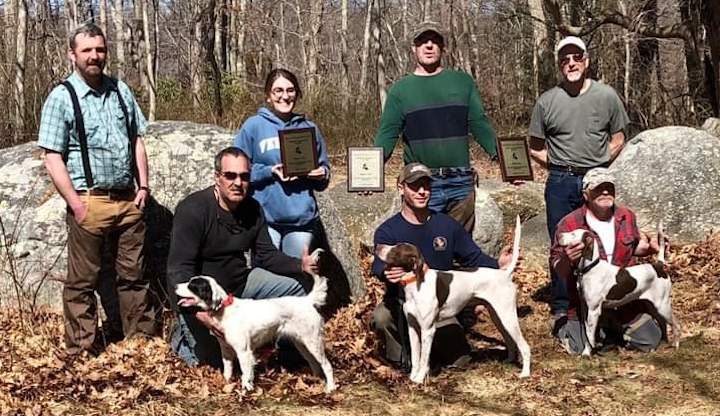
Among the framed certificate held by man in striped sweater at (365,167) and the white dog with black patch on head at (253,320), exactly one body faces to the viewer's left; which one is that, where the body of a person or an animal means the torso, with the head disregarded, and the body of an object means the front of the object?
the white dog with black patch on head

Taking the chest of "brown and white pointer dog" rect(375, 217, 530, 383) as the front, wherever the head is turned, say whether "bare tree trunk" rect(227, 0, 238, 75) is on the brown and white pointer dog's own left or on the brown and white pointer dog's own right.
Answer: on the brown and white pointer dog's own right

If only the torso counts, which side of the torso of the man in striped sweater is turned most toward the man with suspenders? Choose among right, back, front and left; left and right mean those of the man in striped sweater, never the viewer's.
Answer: right

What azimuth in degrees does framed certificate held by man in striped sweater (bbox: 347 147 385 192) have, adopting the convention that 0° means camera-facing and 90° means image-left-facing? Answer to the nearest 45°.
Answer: approximately 0°

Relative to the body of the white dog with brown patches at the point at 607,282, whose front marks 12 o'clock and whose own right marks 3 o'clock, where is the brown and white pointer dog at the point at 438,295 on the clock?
The brown and white pointer dog is roughly at 11 o'clock from the white dog with brown patches.

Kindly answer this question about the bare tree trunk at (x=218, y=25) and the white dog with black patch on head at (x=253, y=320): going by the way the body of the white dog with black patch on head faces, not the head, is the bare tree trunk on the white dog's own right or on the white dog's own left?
on the white dog's own right

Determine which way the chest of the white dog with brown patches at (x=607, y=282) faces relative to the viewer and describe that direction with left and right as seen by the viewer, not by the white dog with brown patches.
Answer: facing to the left of the viewer

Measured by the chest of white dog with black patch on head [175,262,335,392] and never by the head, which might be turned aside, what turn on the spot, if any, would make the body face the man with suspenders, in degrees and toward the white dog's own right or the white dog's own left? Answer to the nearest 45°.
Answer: approximately 45° to the white dog's own right

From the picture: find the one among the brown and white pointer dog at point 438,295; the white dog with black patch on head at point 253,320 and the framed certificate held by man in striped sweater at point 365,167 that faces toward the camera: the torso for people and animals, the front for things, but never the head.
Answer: the framed certificate held by man in striped sweater

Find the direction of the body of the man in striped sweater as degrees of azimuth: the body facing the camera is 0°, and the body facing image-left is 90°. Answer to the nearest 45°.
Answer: approximately 0°

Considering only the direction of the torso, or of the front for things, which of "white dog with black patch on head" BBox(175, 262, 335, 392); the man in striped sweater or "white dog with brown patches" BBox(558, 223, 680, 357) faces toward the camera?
the man in striped sweater

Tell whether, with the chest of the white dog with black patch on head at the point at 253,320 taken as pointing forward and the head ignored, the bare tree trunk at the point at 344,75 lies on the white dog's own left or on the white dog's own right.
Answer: on the white dog's own right

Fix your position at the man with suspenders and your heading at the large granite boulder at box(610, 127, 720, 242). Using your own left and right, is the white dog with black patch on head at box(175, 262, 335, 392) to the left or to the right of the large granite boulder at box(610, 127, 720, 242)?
right

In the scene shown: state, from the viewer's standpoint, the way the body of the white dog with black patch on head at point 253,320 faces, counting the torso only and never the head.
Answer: to the viewer's left
